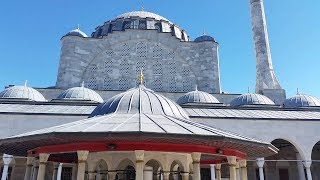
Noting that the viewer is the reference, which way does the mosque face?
facing the viewer
